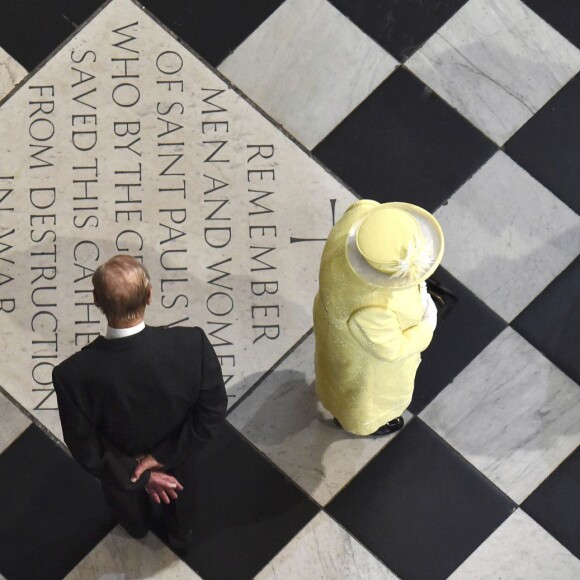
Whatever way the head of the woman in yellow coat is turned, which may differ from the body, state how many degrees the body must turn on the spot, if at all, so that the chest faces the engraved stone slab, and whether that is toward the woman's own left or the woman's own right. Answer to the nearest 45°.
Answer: approximately 135° to the woman's own left
